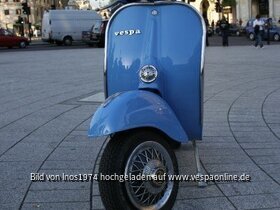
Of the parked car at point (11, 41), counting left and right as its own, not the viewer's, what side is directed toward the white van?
front

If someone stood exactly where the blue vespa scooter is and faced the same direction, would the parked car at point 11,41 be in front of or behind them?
behind

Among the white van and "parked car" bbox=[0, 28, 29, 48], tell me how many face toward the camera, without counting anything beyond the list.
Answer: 0

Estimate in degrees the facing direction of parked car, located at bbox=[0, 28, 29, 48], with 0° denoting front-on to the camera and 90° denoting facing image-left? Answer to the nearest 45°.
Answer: approximately 270°

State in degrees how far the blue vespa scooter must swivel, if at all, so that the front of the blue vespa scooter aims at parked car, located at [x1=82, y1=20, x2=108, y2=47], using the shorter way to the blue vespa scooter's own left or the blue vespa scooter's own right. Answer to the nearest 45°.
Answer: approximately 180°

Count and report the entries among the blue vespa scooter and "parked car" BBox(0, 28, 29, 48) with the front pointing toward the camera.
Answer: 1

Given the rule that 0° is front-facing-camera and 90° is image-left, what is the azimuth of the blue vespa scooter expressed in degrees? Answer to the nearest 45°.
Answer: approximately 0°
